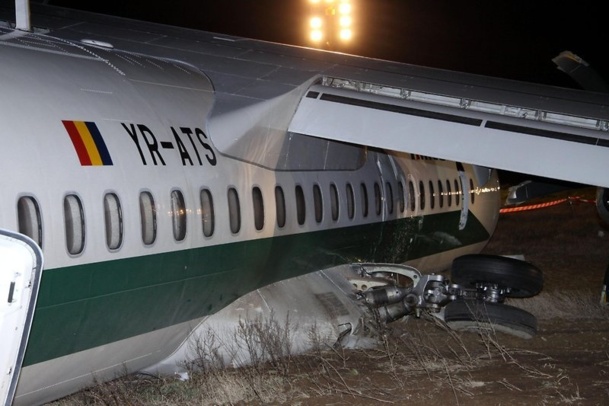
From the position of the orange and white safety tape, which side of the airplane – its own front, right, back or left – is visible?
front

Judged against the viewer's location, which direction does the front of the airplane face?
facing away from the viewer and to the right of the viewer
